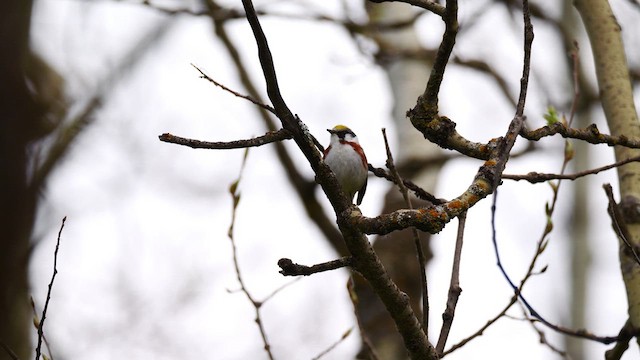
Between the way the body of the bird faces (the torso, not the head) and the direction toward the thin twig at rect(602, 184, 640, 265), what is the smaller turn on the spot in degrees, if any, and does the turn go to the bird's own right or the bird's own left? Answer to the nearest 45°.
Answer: approximately 90° to the bird's own left

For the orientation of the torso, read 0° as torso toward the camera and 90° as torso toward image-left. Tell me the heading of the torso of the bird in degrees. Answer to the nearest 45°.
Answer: approximately 45°

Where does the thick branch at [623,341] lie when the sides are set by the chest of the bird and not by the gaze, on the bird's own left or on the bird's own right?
on the bird's own left

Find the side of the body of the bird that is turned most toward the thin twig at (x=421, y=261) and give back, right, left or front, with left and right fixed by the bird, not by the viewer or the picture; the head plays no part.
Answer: left
